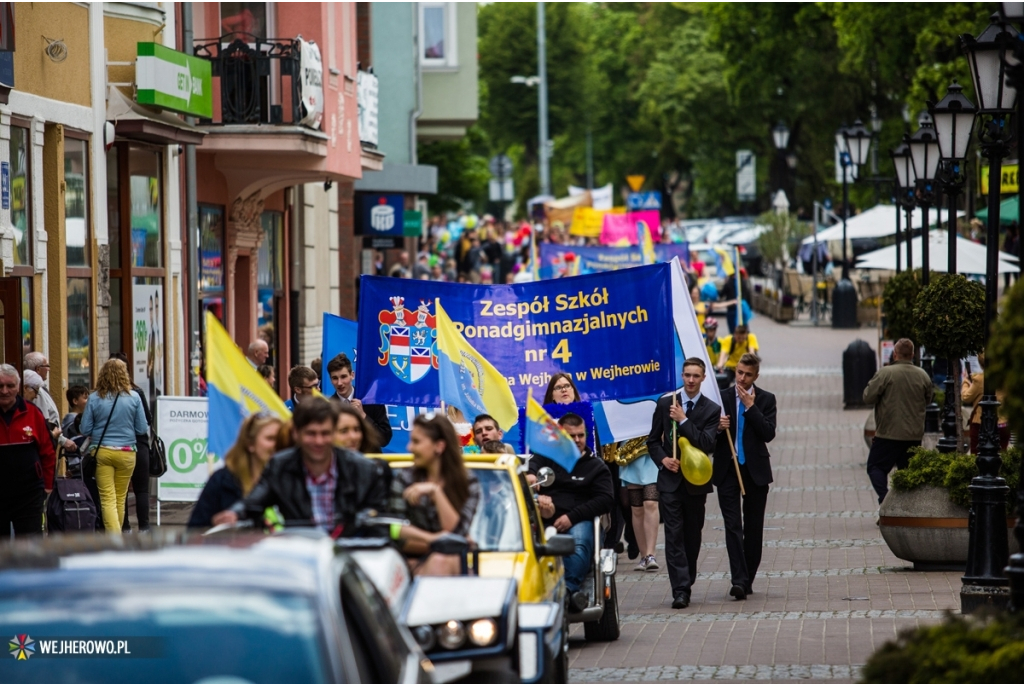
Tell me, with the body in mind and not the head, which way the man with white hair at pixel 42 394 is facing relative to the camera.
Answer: to the viewer's right

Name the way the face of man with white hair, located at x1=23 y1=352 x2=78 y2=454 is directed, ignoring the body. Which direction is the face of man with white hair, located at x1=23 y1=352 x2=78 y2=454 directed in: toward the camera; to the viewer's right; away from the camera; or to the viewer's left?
to the viewer's right

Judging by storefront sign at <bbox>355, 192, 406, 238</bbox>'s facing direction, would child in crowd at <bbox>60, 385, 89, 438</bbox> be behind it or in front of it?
in front

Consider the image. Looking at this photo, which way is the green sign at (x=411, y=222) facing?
toward the camera

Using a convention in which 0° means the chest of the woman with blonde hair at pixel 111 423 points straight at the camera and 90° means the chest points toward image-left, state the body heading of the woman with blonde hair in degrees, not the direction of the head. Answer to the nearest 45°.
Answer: approximately 180°

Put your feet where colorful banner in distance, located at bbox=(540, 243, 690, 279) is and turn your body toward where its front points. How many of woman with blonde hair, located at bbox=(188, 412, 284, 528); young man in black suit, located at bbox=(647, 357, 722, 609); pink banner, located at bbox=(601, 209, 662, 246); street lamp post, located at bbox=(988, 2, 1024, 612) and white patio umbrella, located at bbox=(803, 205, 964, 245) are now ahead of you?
3

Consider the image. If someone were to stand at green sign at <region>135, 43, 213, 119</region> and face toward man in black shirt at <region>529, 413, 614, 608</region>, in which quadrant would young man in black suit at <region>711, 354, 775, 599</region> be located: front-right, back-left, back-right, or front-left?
front-left

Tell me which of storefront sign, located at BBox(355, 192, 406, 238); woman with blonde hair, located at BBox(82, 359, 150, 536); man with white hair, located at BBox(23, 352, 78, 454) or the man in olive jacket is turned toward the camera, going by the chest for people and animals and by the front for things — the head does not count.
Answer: the storefront sign

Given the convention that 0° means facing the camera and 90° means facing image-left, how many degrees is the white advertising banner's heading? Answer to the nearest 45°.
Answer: approximately 0°

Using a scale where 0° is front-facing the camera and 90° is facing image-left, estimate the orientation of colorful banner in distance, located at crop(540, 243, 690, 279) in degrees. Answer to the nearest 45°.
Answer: approximately 0°
